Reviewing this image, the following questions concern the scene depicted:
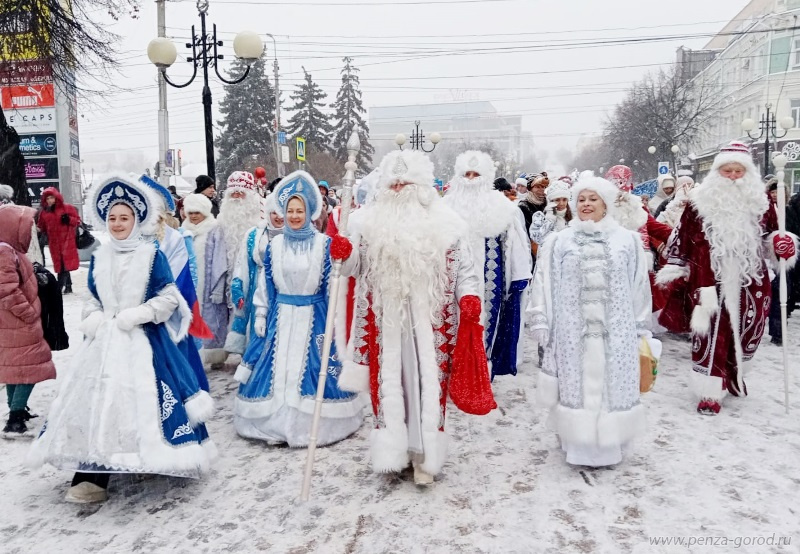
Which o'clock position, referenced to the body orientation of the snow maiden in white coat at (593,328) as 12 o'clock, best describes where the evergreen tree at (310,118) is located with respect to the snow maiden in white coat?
The evergreen tree is roughly at 5 o'clock from the snow maiden in white coat.

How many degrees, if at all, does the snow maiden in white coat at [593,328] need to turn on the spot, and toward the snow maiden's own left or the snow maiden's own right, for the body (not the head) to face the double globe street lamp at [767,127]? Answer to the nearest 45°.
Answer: approximately 180°

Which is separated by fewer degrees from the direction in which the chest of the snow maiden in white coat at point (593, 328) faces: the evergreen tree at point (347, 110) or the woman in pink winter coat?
the woman in pink winter coat

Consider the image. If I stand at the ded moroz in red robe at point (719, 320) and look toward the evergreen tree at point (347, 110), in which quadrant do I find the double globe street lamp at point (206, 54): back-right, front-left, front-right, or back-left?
front-left

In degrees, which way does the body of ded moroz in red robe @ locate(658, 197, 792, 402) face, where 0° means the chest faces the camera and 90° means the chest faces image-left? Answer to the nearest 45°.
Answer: approximately 0°

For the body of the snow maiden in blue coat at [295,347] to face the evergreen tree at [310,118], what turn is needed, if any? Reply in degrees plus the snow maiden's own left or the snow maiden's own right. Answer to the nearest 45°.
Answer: approximately 180°

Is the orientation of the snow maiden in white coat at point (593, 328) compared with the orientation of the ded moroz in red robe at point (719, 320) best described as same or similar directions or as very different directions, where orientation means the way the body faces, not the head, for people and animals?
same or similar directions

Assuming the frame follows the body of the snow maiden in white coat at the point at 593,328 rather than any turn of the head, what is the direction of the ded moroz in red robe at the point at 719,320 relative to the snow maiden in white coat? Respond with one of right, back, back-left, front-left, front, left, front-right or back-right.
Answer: back-left

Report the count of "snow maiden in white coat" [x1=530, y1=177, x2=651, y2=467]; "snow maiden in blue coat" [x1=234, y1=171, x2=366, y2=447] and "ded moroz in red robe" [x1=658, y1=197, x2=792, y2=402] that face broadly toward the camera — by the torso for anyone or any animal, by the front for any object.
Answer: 3

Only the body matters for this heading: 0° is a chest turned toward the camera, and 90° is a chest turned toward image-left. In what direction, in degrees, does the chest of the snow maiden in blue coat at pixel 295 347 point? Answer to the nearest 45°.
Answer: approximately 0°

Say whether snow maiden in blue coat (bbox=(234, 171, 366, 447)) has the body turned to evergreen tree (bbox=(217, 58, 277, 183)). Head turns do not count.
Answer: no

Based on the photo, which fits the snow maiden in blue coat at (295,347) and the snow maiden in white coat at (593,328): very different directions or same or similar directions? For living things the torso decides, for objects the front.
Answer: same or similar directions

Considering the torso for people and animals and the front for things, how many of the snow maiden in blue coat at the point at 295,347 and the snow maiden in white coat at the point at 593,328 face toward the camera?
2

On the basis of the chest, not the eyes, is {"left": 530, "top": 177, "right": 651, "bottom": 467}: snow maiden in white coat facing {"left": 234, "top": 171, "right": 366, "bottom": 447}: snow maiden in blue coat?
no

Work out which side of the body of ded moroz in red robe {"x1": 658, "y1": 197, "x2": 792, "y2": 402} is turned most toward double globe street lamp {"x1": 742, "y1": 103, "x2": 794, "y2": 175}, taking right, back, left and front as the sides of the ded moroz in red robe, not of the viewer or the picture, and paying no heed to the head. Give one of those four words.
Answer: back
